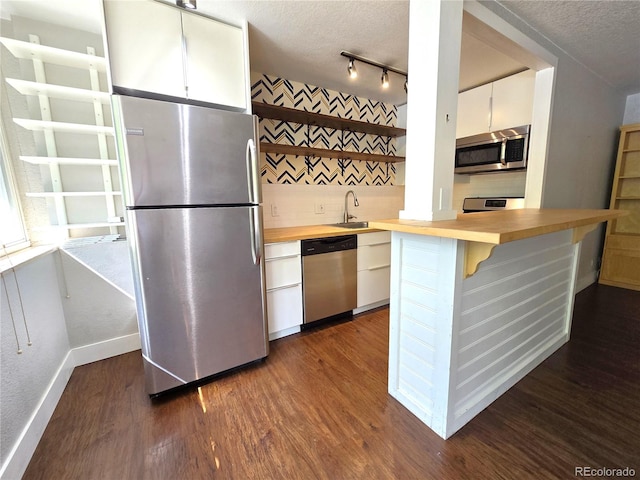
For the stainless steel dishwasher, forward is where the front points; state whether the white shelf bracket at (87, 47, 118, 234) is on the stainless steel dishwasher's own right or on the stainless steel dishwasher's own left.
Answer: on the stainless steel dishwasher's own right

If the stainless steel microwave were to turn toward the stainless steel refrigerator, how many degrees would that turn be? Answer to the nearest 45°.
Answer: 0° — it already faces it

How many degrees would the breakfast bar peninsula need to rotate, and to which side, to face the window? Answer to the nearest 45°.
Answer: approximately 90° to its right

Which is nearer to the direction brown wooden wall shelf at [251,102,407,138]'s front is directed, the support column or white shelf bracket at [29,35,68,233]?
the support column

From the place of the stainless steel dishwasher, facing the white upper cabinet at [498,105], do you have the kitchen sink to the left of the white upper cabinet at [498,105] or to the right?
left

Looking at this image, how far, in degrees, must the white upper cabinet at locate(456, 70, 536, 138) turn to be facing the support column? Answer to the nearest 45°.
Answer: approximately 45° to its left

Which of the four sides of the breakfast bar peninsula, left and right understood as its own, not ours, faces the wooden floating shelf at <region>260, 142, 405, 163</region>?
back

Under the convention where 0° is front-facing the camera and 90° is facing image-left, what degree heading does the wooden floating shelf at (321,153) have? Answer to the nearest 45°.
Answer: approximately 315°

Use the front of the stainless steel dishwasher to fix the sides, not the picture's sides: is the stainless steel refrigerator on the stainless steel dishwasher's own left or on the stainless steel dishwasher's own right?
on the stainless steel dishwasher's own right

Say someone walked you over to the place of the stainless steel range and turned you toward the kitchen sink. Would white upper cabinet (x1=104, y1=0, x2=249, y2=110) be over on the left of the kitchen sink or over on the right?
left

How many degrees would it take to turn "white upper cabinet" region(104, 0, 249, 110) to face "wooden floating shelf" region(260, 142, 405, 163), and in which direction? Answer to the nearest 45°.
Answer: approximately 90° to its left
